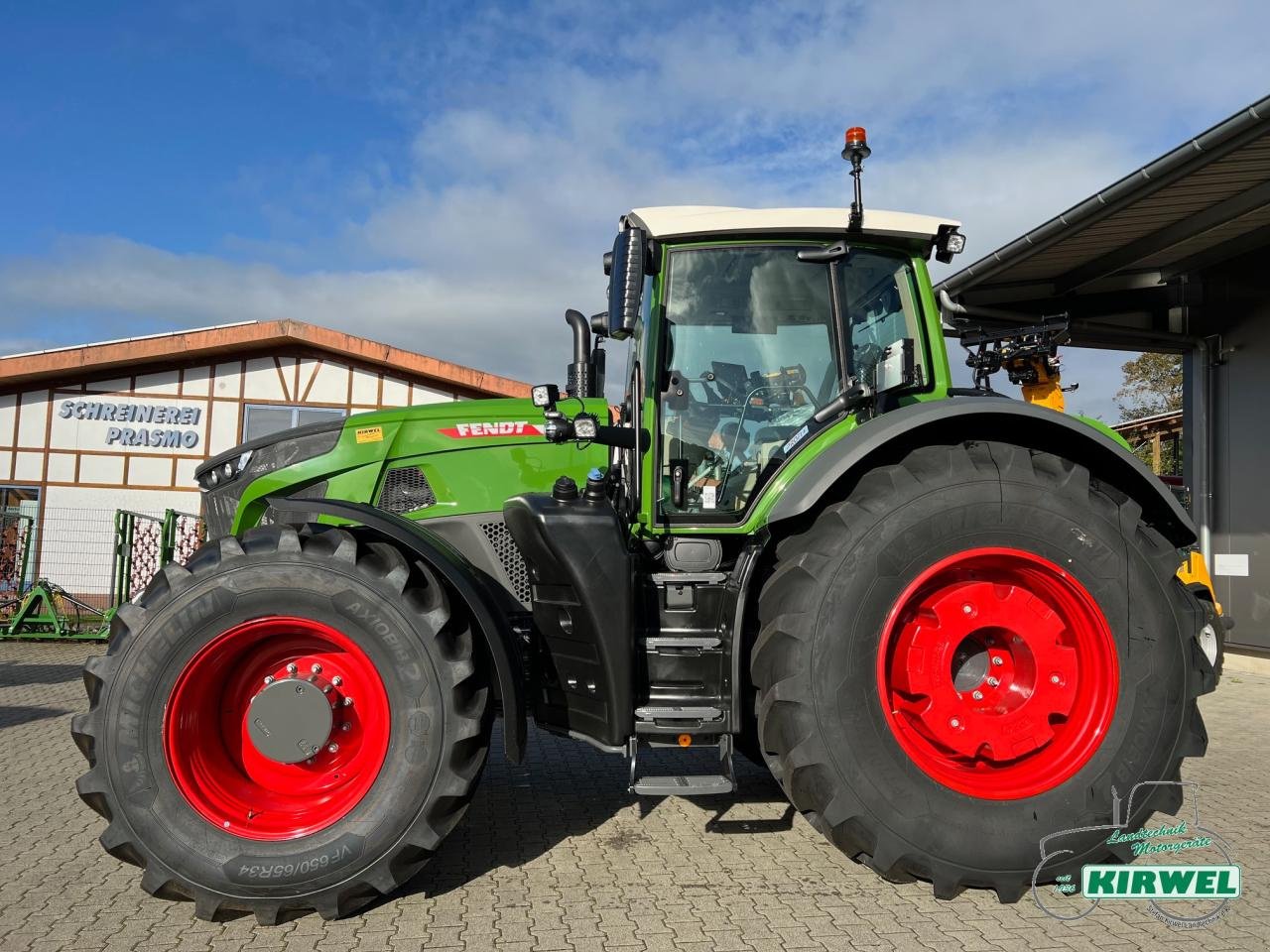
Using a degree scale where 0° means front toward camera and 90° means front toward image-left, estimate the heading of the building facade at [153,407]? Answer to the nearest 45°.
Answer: approximately 0°

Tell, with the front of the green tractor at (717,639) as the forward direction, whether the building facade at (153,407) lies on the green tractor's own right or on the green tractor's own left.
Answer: on the green tractor's own right

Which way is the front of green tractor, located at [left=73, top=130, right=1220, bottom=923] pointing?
to the viewer's left

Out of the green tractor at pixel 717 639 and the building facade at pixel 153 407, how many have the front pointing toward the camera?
1

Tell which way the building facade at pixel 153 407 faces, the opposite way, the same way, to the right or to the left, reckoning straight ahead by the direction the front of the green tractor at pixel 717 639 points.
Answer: to the left

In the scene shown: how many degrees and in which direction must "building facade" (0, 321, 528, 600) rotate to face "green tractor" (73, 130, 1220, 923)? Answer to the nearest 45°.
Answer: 0° — it already faces it
